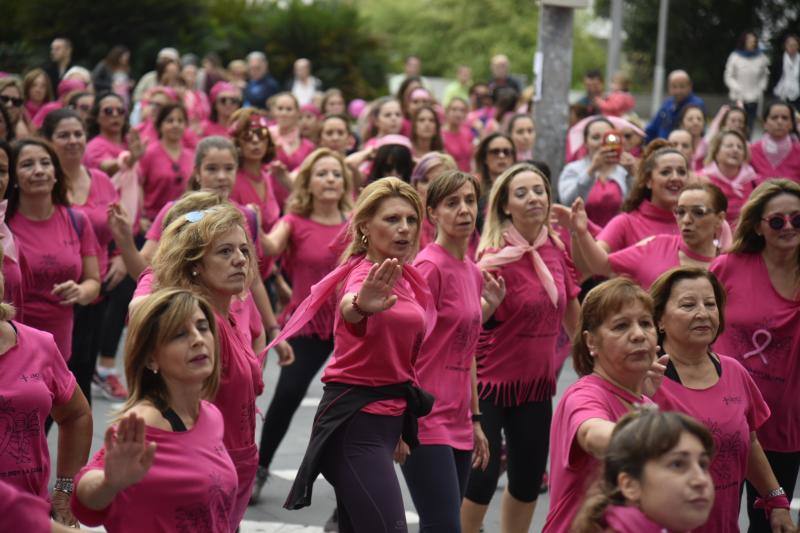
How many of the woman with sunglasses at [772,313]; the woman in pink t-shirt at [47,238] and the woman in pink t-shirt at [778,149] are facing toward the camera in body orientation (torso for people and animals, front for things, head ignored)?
3

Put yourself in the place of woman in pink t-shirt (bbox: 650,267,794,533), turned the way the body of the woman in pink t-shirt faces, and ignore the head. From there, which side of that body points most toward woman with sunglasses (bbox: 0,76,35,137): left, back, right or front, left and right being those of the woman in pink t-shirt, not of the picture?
back

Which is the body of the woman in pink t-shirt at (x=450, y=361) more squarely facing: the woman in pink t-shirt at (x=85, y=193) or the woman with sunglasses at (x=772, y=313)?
the woman with sunglasses

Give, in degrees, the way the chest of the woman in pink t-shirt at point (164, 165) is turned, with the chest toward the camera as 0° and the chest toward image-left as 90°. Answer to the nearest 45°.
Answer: approximately 315°

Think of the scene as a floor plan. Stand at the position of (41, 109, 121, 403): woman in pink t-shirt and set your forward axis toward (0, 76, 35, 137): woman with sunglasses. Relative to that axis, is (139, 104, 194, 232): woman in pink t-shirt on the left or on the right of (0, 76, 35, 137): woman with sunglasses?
right

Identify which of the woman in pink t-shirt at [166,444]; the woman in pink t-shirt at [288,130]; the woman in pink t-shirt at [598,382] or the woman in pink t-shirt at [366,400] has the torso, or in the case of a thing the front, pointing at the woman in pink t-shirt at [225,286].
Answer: the woman in pink t-shirt at [288,130]

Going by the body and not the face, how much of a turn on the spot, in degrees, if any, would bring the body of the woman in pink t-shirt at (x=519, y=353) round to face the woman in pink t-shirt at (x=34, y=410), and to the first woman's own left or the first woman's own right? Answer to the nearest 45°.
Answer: approximately 90° to the first woman's own right

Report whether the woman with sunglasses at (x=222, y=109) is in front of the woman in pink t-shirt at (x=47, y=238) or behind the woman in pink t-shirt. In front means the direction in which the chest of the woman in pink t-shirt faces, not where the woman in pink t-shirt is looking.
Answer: behind

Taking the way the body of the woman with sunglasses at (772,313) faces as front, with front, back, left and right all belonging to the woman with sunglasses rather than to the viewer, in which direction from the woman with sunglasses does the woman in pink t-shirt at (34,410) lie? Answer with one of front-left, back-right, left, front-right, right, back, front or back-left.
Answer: front-right

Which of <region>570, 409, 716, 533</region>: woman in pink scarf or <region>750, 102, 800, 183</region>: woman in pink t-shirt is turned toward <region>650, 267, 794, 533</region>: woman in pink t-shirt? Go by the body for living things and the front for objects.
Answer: <region>750, 102, 800, 183</region>: woman in pink t-shirt

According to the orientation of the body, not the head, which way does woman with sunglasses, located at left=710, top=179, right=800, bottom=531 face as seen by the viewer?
toward the camera

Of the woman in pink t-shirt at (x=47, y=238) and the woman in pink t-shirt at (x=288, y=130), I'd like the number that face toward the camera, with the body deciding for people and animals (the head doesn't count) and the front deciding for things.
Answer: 2

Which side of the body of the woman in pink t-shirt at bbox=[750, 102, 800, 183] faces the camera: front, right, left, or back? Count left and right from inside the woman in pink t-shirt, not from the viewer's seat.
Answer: front

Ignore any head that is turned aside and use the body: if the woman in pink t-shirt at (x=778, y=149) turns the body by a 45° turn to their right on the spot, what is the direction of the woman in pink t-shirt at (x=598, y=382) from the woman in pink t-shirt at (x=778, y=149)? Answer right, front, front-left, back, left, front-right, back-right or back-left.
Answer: front-left

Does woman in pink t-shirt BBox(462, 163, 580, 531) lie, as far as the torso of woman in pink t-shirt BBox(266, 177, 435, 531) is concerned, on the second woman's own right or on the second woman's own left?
on the second woman's own left
